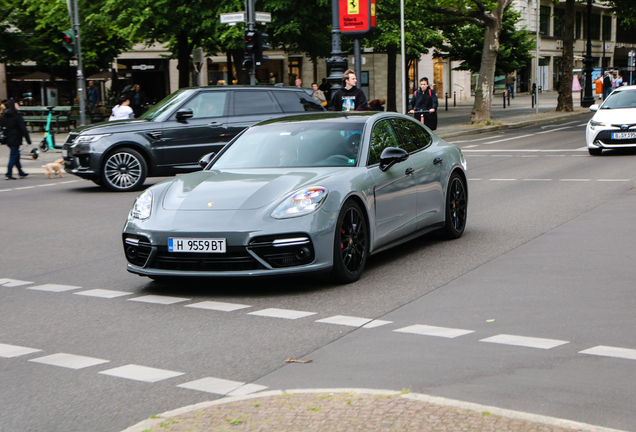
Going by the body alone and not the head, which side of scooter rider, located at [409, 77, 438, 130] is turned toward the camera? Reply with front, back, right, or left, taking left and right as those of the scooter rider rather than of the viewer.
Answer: front

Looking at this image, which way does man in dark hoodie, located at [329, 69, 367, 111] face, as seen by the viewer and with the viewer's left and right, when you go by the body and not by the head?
facing the viewer

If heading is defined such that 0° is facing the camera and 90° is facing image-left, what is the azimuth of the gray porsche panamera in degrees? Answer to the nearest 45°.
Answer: approximately 45°

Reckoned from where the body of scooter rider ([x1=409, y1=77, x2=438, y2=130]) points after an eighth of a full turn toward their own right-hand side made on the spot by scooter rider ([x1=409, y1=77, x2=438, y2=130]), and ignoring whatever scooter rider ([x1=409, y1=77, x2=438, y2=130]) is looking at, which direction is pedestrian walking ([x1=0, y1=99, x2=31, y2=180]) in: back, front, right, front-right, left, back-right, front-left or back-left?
front

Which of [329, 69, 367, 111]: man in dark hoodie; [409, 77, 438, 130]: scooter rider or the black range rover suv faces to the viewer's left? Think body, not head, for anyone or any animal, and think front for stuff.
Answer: the black range rover suv

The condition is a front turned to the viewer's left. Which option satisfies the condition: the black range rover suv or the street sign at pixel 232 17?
the black range rover suv

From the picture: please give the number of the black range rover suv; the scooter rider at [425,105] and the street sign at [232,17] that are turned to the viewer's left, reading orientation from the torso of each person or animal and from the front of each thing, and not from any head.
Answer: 1

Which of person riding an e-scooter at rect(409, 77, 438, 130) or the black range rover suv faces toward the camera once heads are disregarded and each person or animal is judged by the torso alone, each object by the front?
the person riding an e-scooter

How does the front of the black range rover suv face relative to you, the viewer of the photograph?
facing to the left of the viewer

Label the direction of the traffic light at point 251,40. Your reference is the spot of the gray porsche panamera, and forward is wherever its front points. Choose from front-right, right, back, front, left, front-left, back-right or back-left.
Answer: back-right

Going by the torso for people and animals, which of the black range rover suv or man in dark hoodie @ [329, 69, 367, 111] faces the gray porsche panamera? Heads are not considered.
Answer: the man in dark hoodie

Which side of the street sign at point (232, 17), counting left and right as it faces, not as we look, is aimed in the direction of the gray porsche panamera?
front

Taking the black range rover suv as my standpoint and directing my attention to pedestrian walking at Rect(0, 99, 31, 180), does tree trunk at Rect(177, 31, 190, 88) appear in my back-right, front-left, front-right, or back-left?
front-right

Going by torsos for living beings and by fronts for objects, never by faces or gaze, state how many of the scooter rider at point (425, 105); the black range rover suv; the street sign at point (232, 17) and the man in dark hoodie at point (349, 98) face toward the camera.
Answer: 3

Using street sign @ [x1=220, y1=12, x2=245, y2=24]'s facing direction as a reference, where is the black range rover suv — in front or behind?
in front

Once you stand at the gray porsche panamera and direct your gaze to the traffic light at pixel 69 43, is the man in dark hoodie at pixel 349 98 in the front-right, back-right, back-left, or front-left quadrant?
front-right
